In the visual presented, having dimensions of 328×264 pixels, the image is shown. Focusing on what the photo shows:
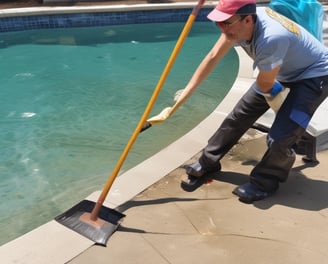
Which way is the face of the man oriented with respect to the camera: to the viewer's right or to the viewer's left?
to the viewer's left

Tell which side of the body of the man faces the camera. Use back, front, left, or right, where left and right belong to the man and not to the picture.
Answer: left

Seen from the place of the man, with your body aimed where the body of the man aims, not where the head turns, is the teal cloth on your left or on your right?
on your right
